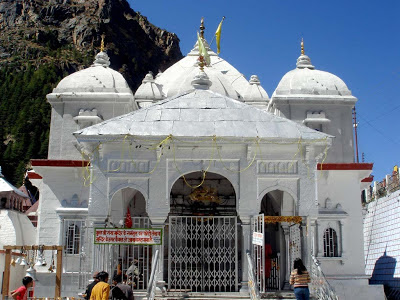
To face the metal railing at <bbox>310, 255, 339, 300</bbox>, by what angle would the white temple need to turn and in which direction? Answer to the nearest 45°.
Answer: approximately 45° to its left

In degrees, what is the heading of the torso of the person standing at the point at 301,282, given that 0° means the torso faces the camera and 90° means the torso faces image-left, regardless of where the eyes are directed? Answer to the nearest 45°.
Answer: approximately 180°

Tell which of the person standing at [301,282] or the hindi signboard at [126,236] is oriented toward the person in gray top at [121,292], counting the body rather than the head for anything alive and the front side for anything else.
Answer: the hindi signboard

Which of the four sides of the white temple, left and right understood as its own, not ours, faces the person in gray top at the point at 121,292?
front

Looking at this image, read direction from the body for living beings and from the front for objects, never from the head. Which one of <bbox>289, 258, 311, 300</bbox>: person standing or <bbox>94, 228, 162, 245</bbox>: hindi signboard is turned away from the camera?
the person standing

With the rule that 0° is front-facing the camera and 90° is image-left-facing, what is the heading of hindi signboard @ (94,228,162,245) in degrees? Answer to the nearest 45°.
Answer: approximately 0°

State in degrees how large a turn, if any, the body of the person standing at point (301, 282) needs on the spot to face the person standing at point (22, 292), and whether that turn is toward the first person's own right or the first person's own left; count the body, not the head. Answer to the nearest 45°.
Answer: approximately 90° to the first person's own left

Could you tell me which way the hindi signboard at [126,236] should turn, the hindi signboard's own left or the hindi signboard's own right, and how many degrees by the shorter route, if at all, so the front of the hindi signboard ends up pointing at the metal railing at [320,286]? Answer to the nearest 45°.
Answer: approximately 90° to the hindi signboard's own left
